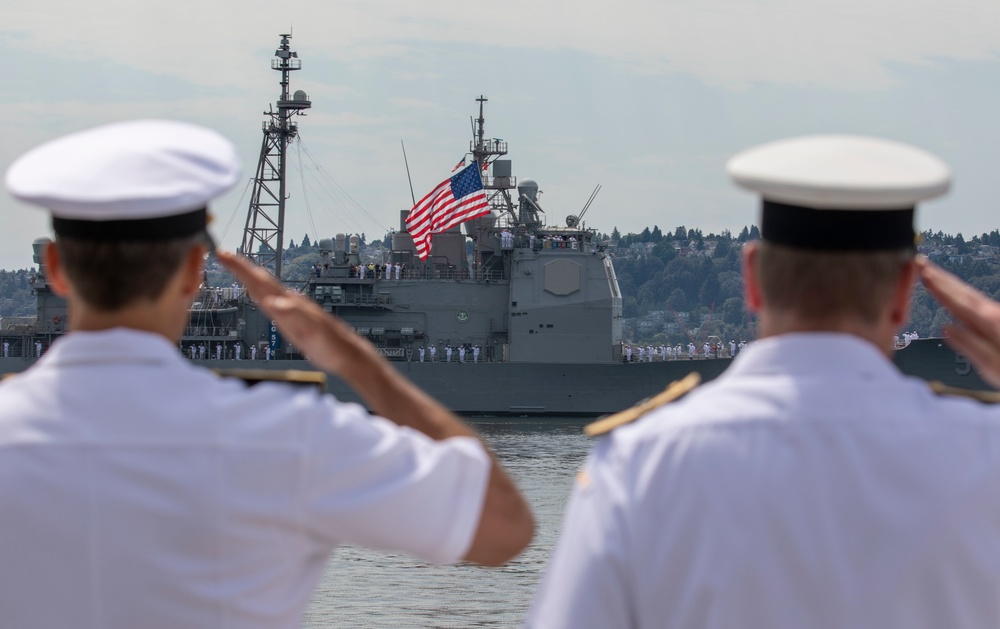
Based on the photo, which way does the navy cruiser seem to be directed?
to the viewer's right

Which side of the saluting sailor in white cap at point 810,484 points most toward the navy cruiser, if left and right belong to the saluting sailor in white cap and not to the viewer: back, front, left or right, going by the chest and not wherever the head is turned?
front

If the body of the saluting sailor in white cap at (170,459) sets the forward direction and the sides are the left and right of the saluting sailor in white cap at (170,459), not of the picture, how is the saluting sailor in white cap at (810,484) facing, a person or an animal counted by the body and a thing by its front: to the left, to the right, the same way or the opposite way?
the same way

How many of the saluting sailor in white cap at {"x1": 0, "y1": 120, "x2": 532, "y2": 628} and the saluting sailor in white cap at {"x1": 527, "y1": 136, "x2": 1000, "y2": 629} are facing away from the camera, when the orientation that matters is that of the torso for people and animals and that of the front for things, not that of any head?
2

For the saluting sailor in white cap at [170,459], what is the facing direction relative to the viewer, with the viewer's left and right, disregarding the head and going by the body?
facing away from the viewer

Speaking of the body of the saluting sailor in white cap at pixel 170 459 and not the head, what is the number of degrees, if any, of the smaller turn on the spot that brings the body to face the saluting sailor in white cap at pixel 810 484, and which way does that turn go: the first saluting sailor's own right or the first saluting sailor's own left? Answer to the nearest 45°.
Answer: approximately 90° to the first saluting sailor's own right

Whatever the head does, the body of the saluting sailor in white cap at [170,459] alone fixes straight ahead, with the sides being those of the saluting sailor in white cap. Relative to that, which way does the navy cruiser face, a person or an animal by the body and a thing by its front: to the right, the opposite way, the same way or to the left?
to the right

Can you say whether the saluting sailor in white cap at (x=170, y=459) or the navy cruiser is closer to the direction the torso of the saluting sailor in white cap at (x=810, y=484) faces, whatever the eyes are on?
the navy cruiser

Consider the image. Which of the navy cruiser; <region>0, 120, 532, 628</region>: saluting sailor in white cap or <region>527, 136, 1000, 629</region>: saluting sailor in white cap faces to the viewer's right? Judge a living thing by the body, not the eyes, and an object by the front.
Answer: the navy cruiser

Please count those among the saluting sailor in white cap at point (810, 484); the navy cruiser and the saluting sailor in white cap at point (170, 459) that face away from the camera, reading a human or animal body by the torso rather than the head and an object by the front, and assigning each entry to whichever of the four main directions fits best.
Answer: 2

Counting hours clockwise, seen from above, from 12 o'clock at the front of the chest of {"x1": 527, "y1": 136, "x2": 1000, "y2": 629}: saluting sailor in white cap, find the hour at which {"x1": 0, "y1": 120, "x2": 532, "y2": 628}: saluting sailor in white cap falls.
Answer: {"x1": 0, "y1": 120, "x2": 532, "y2": 628}: saluting sailor in white cap is roughly at 9 o'clock from {"x1": 527, "y1": 136, "x2": 1000, "y2": 629}: saluting sailor in white cap.

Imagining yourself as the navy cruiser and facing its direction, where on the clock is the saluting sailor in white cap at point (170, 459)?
The saluting sailor in white cap is roughly at 3 o'clock from the navy cruiser.

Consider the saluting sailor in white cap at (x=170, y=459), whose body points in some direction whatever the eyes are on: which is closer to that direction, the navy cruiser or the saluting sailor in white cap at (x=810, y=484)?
the navy cruiser

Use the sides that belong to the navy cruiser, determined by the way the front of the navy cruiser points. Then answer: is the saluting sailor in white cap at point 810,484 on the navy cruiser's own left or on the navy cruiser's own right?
on the navy cruiser's own right

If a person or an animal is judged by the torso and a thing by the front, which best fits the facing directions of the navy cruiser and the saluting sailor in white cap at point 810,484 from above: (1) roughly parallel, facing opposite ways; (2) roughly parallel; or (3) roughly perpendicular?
roughly perpendicular

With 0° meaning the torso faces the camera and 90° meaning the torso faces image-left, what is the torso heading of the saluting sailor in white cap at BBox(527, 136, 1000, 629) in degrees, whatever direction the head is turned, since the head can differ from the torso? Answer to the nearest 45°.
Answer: approximately 180°

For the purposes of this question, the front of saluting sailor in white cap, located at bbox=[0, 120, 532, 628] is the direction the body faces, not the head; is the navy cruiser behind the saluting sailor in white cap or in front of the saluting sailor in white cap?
in front
